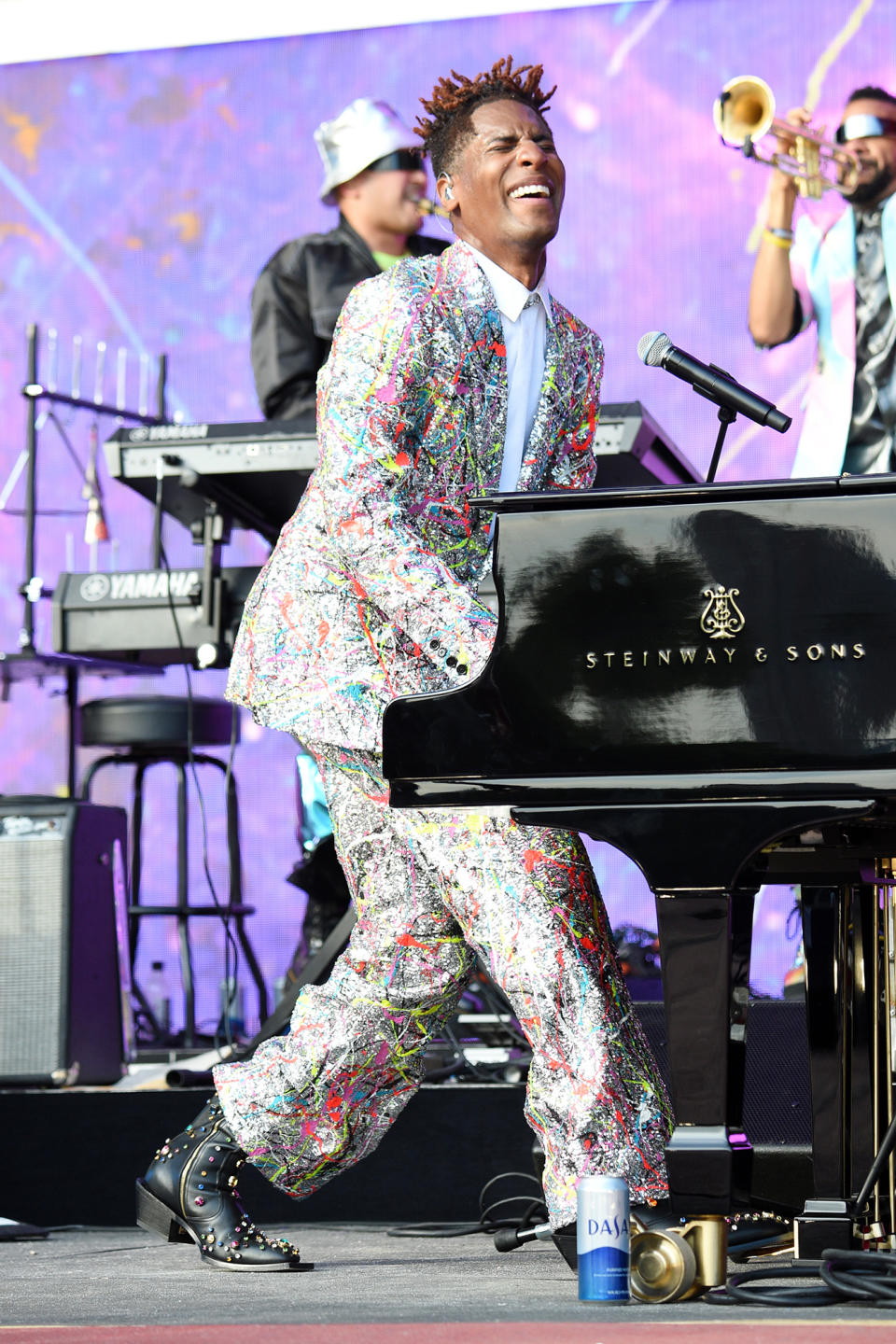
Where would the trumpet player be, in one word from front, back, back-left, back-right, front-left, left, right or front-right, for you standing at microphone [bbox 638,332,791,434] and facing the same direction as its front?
right

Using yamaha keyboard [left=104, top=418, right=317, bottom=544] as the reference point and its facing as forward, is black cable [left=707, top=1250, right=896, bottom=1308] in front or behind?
behind

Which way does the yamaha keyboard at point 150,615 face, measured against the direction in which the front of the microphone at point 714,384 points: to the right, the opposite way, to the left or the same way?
to the right

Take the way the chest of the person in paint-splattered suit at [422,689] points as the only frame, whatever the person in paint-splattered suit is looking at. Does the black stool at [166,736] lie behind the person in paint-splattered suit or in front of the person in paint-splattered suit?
behind

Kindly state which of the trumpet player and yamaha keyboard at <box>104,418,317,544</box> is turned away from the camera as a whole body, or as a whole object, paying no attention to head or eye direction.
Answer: the yamaha keyboard

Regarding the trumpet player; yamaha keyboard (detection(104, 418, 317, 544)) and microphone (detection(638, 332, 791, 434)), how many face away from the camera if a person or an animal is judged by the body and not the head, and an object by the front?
1

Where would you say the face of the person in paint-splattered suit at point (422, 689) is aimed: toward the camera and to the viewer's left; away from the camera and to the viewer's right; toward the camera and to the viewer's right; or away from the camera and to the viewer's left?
toward the camera and to the viewer's right

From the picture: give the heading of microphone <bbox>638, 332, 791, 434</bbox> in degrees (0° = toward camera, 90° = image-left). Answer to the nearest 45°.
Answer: approximately 90°

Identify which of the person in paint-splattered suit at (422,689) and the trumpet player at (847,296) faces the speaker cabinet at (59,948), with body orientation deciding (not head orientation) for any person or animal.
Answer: the trumpet player

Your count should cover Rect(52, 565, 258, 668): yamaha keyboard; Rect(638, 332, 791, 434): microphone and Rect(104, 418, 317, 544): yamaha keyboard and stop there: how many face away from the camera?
2

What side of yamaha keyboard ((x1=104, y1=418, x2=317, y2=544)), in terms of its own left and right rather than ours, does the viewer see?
back

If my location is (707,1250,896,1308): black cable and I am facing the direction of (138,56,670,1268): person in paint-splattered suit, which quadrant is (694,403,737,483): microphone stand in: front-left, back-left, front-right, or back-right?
front-right

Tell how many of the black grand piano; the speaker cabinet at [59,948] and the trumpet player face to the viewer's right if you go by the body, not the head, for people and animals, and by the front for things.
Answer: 0
